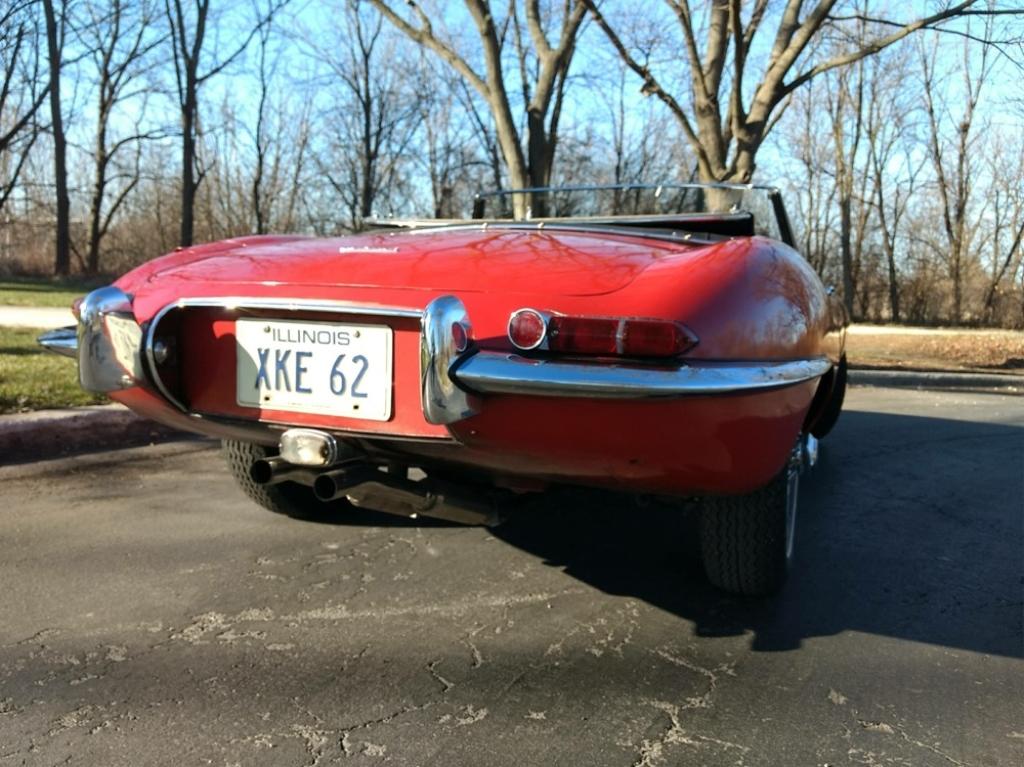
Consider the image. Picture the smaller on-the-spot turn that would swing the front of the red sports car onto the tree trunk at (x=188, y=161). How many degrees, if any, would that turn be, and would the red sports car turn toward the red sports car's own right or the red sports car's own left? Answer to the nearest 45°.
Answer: approximately 45° to the red sports car's own left

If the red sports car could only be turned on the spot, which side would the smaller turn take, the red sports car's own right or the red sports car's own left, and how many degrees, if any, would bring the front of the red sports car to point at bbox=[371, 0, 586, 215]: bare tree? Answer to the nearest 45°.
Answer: approximately 45° to the red sports car's own left

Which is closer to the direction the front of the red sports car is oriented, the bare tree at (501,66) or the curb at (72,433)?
the bare tree

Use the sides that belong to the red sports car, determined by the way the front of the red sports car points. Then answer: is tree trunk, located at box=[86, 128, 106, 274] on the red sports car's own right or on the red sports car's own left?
on the red sports car's own left

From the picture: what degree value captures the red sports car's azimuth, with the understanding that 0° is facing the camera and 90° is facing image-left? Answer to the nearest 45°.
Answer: approximately 225°

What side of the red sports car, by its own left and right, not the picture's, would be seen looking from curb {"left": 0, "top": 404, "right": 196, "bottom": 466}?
left
